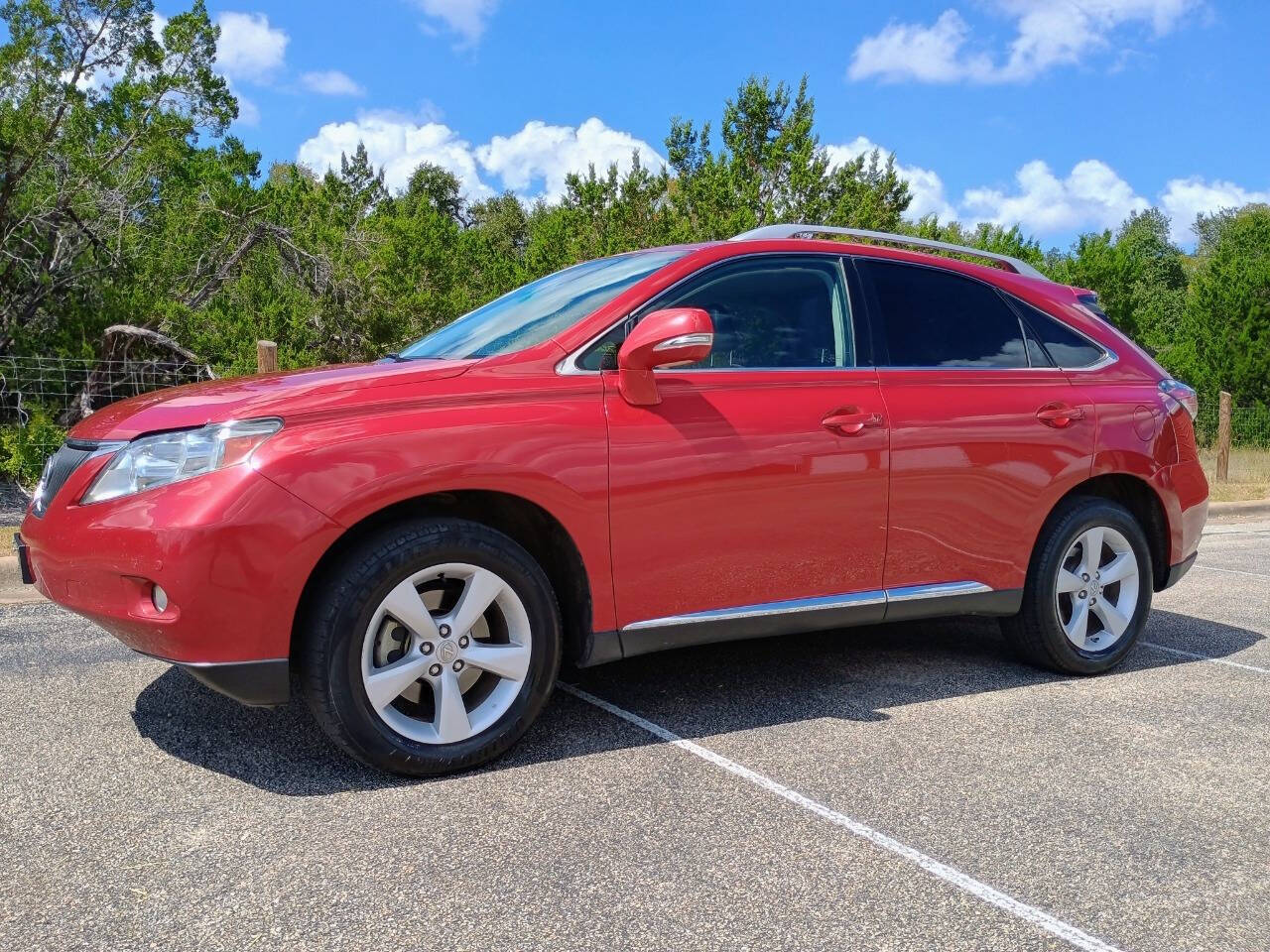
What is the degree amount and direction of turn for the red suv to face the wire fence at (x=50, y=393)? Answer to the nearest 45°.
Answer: approximately 90° to its right

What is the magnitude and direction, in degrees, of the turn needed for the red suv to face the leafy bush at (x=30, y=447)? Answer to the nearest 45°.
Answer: approximately 90° to its right

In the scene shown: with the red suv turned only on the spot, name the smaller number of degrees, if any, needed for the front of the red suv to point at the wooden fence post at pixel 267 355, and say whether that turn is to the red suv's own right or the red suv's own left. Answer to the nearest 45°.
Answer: approximately 90° to the red suv's own right

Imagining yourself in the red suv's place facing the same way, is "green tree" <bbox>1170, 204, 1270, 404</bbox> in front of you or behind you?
behind

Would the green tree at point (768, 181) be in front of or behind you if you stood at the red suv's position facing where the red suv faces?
behind

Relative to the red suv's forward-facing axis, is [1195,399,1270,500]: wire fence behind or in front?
behind
